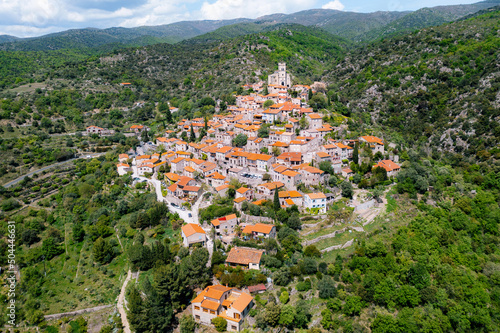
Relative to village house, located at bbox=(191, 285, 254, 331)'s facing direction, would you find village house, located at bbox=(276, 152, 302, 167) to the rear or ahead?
to the rear

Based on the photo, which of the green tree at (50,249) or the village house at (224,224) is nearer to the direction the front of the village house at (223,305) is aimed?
the green tree

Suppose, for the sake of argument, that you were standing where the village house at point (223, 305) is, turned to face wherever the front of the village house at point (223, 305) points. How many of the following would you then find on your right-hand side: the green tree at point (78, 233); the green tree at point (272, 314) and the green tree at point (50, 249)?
2

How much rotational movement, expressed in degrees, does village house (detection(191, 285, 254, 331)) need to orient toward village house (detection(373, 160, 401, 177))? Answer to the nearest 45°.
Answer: approximately 180°

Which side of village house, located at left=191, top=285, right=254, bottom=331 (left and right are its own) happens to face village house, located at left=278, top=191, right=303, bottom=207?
back

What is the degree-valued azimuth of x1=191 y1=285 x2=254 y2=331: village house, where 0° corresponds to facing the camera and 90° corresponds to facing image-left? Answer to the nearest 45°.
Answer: approximately 45°

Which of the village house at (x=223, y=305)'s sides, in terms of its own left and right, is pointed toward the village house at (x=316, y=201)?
back

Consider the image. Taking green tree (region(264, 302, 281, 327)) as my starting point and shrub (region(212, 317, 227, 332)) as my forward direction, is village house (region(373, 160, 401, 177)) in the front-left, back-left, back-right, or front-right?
back-right

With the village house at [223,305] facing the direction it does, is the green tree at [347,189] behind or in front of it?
behind

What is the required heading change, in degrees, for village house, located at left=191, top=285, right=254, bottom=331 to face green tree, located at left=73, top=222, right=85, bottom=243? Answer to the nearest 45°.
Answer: approximately 90° to its right

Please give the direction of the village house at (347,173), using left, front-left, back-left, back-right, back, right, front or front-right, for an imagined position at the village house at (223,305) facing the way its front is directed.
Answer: back

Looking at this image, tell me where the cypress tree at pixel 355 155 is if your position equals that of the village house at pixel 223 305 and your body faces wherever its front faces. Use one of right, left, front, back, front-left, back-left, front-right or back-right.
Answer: back

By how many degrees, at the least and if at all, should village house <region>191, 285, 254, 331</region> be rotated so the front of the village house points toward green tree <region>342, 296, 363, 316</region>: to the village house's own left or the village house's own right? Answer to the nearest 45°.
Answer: approximately 135° to the village house's own left

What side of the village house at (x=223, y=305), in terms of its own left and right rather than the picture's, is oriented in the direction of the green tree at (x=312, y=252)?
back

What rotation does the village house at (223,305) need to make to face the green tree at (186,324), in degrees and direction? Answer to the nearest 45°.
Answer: approximately 45° to its right

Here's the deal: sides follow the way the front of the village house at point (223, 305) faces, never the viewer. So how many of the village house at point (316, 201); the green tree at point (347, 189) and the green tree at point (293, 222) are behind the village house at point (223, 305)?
3

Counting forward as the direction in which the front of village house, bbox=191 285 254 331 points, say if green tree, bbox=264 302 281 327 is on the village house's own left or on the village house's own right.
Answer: on the village house's own left

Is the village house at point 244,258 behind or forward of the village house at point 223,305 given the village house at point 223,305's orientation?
behind
